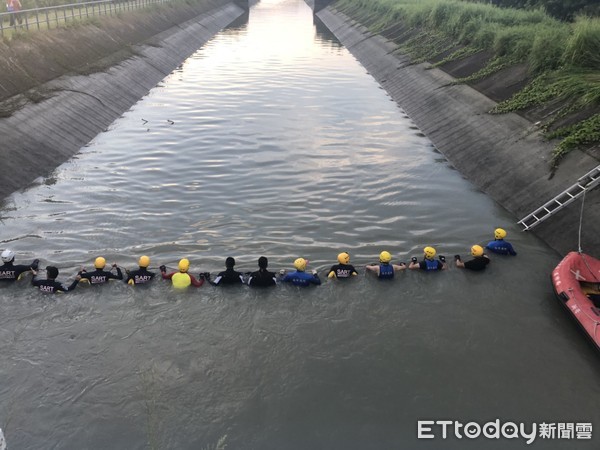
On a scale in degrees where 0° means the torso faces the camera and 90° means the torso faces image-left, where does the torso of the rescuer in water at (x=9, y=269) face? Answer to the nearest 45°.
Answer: approximately 180°

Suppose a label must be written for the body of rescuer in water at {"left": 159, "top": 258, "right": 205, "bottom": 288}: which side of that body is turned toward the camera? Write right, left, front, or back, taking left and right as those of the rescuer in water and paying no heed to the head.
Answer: back

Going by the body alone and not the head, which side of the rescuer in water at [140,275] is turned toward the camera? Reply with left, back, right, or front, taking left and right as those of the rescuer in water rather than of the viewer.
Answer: back

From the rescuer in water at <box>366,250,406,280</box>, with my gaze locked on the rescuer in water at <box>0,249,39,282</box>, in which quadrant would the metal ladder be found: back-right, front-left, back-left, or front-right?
back-right

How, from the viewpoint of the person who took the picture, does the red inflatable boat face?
facing away from the viewer and to the left of the viewer

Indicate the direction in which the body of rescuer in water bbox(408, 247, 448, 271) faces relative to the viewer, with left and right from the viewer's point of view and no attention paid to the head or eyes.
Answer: facing away from the viewer

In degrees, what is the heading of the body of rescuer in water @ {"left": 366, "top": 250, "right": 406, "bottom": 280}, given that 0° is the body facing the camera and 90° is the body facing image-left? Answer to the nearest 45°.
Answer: approximately 180°

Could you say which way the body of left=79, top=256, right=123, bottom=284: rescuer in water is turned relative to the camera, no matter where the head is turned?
away from the camera

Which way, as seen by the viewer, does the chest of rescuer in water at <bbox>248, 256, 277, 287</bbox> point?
away from the camera

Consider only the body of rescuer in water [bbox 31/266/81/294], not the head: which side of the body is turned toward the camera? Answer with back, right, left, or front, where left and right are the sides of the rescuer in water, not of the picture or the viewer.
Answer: back

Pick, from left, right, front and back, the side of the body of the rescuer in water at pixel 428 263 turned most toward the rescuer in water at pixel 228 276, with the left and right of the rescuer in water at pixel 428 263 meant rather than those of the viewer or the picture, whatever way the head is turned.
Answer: left

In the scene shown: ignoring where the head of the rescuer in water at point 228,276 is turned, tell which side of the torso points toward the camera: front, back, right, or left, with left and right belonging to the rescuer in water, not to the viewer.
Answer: back

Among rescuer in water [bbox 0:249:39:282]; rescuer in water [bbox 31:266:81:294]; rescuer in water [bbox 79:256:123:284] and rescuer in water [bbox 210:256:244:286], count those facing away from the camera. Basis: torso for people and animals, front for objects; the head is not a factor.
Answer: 4

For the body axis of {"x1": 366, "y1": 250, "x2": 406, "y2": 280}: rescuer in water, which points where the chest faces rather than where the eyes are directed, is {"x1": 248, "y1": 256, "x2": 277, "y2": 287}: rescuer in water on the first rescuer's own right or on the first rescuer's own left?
on the first rescuer's own left

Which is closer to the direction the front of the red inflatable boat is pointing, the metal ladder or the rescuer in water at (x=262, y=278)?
the metal ladder

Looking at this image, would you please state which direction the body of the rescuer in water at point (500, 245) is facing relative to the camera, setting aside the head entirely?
away from the camera
